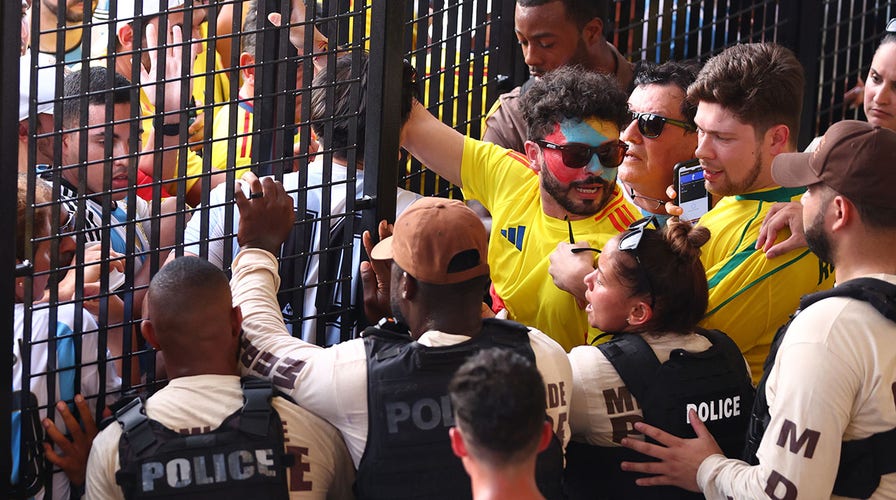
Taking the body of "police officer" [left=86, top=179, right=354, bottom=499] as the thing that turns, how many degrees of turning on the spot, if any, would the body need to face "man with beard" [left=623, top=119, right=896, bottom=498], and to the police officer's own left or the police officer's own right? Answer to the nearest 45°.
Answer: approximately 90° to the police officer's own right

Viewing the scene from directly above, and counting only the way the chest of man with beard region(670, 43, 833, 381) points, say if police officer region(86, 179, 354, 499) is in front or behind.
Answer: in front

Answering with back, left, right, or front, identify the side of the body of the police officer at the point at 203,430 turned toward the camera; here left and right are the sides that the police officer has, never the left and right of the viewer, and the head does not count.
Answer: back

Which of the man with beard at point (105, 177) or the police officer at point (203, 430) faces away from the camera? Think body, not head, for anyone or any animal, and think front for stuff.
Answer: the police officer

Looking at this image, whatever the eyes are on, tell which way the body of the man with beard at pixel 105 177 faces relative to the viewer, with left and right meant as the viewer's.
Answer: facing the viewer and to the right of the viewer

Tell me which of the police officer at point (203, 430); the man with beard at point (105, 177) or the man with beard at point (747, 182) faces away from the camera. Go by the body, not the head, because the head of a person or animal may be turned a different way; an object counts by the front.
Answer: the police officer

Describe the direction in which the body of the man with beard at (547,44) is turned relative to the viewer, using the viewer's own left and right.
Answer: facing the viewer and to the left of the viewer

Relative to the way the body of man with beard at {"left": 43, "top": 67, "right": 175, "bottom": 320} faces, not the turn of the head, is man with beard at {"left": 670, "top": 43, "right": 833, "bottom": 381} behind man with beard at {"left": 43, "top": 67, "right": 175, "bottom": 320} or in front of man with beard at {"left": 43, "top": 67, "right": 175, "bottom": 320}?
in front

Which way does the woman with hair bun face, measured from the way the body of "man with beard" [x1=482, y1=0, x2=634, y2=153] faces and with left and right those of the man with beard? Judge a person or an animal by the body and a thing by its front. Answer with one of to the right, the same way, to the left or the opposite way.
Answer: to the right

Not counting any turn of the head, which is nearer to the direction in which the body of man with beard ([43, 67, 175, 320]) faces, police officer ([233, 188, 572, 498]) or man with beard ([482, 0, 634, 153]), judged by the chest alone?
the police officer
